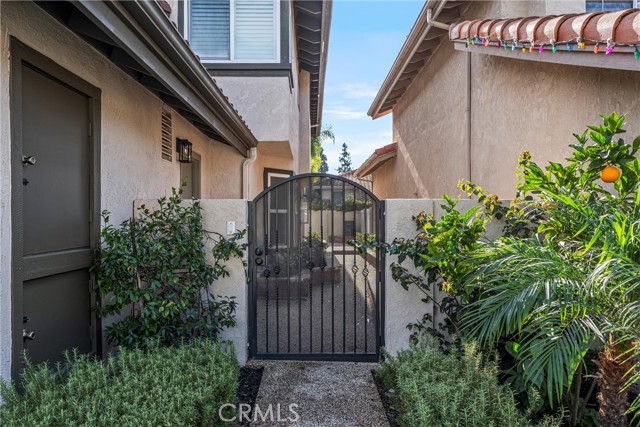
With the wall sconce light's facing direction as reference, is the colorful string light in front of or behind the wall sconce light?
in front

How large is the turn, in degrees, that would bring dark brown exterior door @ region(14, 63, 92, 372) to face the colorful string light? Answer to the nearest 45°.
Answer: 0° — it already faces it

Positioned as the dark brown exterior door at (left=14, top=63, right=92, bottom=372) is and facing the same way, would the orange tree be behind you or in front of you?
in front

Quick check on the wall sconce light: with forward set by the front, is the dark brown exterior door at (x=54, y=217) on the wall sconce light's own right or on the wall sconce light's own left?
on the wall sconce light's own right

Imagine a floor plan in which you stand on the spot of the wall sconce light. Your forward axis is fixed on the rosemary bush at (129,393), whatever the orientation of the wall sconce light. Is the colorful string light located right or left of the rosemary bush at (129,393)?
left

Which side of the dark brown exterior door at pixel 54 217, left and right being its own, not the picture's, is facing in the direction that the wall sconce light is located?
left

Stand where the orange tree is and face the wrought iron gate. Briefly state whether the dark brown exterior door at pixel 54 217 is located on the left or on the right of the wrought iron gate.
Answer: left

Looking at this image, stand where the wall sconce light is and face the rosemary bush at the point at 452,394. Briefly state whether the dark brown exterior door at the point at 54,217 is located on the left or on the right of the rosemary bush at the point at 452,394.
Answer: right

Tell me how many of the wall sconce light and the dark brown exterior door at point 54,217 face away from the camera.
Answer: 0

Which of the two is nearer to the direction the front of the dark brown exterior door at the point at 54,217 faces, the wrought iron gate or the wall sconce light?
the wrought iron gate

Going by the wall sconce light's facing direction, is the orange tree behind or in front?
in front

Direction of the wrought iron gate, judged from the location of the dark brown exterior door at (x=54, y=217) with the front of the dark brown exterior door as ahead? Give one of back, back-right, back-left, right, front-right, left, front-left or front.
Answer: front-left

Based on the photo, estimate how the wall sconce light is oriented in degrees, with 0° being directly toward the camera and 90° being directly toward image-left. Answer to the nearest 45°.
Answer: approximately 315°

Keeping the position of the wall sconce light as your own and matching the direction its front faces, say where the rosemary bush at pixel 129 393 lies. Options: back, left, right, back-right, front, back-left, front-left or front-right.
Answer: front-right

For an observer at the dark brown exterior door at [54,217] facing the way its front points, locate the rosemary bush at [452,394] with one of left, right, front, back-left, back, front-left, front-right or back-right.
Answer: front
